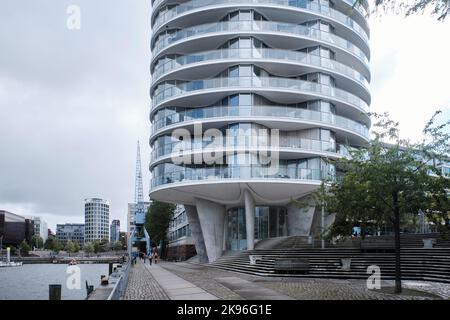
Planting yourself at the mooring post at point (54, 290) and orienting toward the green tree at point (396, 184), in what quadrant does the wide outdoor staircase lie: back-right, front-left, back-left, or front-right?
front-left

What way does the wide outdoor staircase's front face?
toward the camera

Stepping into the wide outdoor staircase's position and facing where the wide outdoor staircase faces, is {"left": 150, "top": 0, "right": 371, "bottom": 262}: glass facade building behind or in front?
behind

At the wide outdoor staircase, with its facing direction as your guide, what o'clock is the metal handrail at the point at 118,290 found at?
The metal handrail is roughly at 1 o'clock from the wide outdoor staircase.

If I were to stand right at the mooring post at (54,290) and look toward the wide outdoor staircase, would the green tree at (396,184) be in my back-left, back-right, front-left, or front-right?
front-right

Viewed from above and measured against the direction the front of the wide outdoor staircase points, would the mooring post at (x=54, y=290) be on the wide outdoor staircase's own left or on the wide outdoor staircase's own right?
on the wide outdoor staircase's own right

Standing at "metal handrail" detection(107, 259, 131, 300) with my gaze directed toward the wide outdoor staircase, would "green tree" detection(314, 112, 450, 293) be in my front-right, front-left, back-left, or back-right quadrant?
front-right

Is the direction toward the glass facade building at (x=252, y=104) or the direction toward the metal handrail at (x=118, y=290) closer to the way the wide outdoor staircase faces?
the metal handrail
